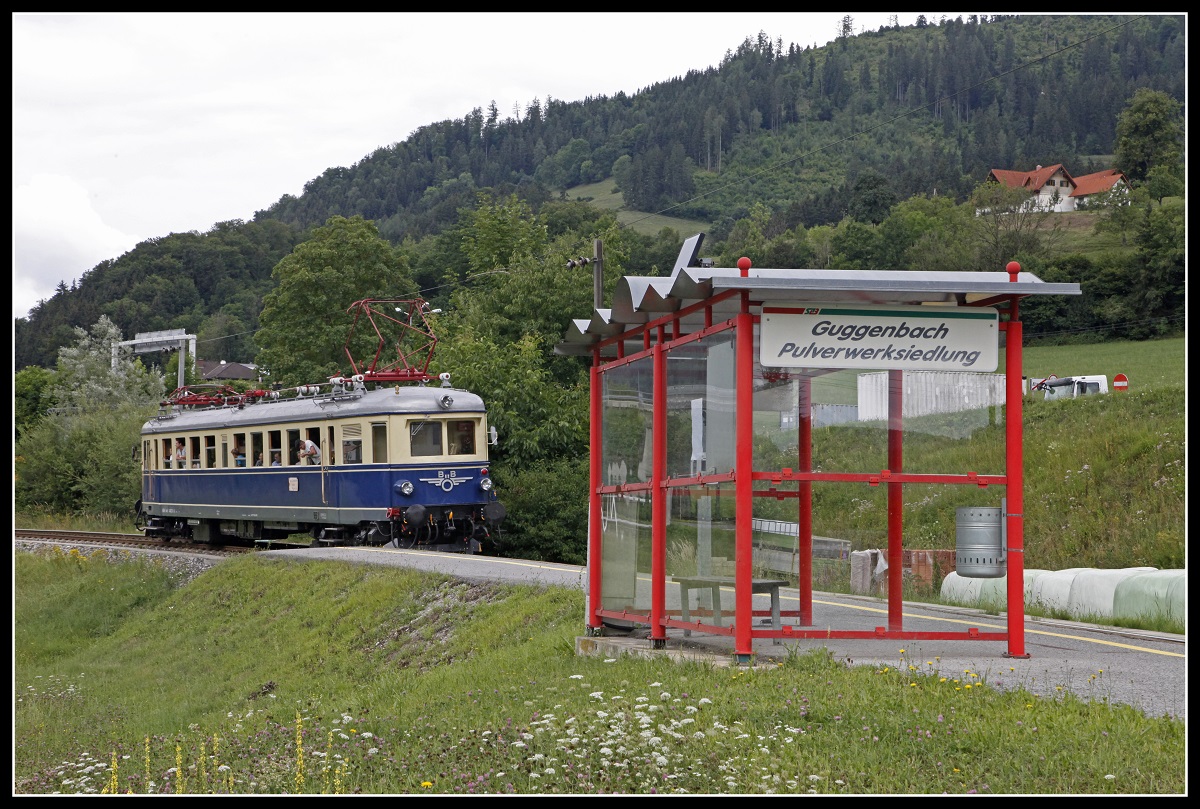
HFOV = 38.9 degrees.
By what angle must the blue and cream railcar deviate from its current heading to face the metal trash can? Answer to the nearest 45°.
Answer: approximately 45° to its right

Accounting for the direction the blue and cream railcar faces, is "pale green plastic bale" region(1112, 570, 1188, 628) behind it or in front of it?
in front

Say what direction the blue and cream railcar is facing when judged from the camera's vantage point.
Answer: facing the viewer and to the right of the viewer

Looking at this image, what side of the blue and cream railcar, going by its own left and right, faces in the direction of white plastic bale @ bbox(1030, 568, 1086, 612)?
front

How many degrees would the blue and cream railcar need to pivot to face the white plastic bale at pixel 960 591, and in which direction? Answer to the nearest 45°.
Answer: approximately 45° to its right

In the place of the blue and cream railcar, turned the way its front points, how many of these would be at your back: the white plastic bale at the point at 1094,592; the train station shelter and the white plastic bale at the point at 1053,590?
0

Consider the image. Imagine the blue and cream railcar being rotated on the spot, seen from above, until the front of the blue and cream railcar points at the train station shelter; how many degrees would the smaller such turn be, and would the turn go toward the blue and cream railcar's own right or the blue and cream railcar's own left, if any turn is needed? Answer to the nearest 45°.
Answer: approximately 45° to the blue and cream railcar's own right

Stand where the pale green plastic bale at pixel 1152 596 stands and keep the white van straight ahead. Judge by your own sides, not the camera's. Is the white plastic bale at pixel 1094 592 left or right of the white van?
left

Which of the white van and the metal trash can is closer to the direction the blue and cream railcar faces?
the metal trash can

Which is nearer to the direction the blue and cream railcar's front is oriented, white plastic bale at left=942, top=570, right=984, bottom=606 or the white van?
the white plastic bale

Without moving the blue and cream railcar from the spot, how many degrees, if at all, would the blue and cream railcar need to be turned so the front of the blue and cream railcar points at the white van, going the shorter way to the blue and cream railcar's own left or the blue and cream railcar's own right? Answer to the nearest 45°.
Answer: approximately 90° to the blue and cream railcar's own left

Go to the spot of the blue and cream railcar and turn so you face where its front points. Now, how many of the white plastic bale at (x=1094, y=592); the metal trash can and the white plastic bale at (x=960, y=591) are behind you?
0
